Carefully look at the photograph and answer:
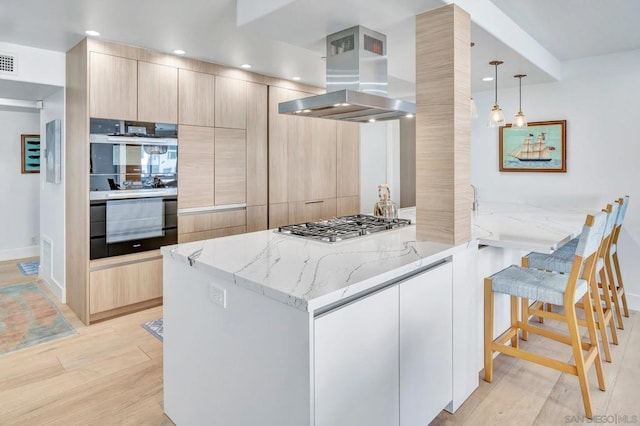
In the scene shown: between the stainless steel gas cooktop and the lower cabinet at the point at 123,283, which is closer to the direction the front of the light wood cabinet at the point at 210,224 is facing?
the stainless steel gas cooktop

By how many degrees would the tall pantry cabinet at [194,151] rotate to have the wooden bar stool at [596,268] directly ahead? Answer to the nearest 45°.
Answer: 0° — it already faces it

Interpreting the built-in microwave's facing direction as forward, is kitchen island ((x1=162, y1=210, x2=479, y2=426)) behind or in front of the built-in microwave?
in front

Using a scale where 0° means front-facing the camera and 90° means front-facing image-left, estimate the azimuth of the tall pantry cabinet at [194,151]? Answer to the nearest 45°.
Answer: approximately 315°

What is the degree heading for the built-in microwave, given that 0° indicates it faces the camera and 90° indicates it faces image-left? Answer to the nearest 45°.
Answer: approximately 315°

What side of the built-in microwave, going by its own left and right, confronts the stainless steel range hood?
front

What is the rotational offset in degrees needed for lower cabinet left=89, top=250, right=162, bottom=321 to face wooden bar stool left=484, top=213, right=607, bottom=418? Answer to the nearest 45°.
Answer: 0° — it already faces it

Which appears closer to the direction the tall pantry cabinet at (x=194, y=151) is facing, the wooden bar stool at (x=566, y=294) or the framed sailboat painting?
the wooden bar stool

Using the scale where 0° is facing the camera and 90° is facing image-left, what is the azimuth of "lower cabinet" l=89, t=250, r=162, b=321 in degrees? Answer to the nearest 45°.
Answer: approximately 315°
